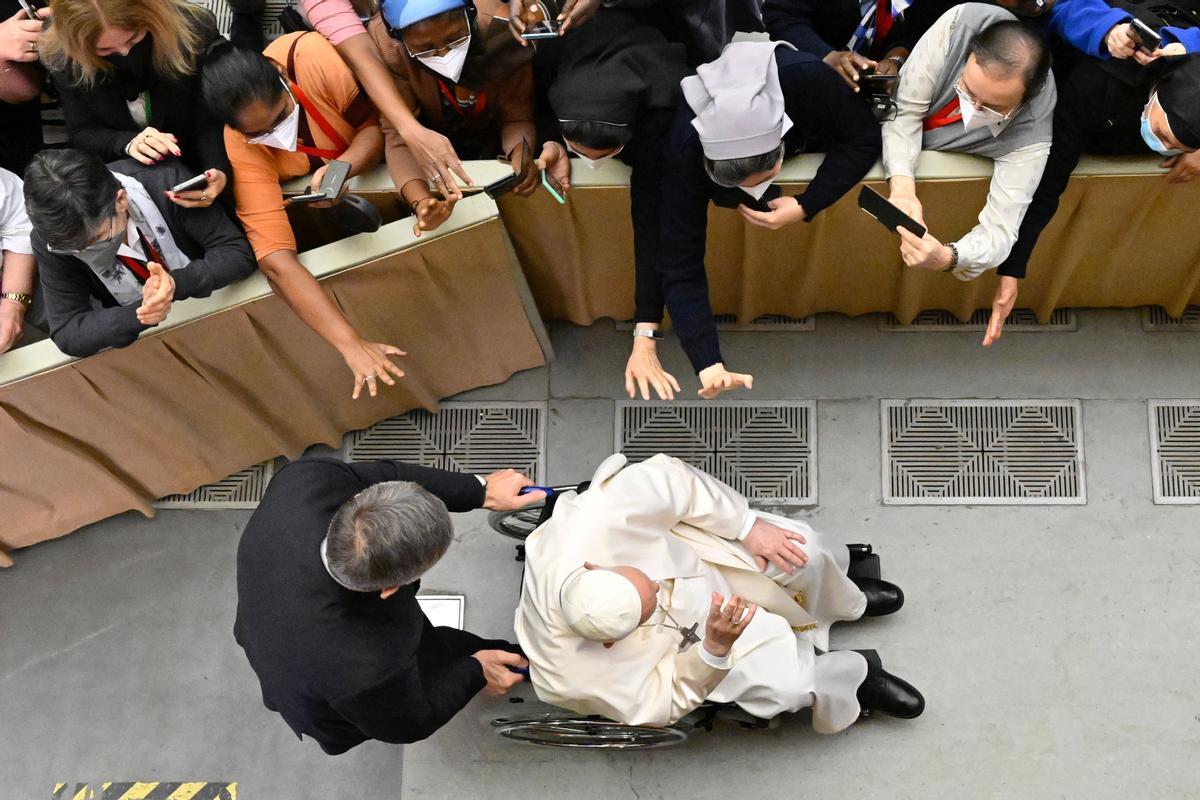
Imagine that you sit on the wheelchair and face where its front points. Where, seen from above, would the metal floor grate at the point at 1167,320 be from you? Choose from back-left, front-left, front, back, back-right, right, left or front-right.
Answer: front-left

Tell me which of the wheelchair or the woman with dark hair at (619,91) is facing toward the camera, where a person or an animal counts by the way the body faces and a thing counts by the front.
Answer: the woman with dark hair

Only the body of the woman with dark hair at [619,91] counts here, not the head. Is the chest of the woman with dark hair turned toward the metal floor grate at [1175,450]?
no

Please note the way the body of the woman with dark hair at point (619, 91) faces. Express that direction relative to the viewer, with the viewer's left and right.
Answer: facing the viewer

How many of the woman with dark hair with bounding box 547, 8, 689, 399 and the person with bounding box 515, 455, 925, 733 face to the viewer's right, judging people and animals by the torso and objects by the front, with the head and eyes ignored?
1

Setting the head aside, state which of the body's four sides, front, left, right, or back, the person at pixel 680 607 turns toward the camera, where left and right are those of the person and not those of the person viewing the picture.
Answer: right

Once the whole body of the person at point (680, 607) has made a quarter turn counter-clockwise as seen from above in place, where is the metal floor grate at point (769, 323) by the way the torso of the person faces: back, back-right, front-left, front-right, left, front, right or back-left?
front

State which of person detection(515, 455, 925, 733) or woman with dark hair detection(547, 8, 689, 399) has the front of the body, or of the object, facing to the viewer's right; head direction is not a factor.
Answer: the person

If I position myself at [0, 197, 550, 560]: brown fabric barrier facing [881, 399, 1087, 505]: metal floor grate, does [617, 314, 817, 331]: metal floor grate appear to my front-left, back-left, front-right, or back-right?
front-left

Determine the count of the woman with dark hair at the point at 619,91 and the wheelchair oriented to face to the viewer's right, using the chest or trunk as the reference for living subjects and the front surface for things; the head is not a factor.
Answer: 1

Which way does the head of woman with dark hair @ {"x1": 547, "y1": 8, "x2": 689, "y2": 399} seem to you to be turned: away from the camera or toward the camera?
toward the camera

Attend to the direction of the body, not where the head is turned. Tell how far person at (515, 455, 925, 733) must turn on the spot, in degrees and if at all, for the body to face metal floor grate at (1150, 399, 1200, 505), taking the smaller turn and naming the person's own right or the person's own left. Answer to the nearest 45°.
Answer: approximately 45° to the person's own left

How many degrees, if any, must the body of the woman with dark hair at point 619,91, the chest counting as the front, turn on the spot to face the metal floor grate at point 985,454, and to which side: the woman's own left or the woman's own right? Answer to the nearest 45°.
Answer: approximately 90° to the woman's own left

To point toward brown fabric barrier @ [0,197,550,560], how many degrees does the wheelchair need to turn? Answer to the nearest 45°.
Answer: approximately 135° to its left

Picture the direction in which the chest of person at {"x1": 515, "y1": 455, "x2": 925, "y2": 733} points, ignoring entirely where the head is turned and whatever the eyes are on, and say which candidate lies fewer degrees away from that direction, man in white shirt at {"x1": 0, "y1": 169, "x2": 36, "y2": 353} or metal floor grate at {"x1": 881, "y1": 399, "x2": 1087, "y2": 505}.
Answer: the metal floor grate

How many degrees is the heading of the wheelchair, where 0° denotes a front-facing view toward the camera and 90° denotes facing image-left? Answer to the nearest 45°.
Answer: approximately 270°
